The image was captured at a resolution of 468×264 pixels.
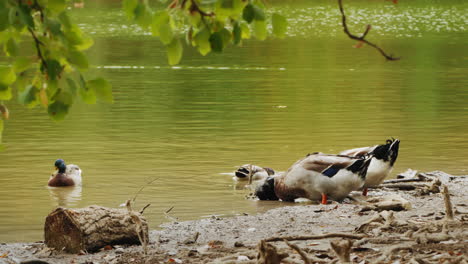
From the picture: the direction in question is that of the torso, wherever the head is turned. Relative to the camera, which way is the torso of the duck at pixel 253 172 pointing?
to the viewer's right

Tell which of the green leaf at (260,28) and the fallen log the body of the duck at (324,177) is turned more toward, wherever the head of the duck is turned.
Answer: the fallen log

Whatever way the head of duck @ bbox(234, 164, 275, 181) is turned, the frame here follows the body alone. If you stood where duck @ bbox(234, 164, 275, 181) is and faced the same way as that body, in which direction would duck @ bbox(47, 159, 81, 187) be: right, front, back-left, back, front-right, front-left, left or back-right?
back

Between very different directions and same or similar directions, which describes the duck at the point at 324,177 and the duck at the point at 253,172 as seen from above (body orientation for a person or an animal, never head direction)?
very different directions

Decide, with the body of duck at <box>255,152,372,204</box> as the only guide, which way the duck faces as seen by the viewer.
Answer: to the viewer's left

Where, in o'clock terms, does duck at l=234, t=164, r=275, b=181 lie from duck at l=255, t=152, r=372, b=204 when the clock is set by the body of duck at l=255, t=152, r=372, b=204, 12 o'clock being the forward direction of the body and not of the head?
duck at l=234, t=164, r=275, b=181 is roughly at 2 o'clock from duck at l=255, t=152, r=372, b=204.
